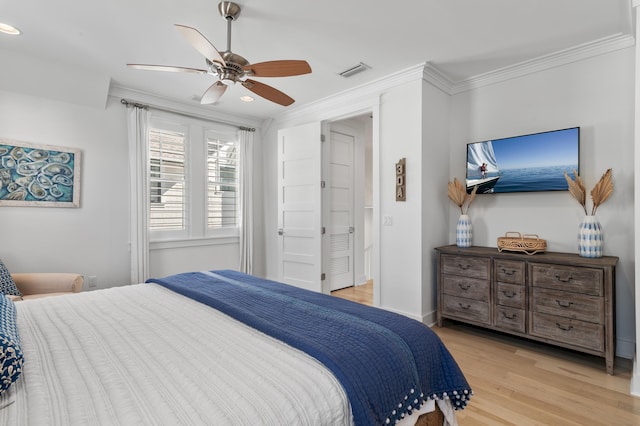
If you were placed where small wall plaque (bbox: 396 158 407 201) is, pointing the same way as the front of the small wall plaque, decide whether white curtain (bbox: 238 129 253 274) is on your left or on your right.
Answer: on your right

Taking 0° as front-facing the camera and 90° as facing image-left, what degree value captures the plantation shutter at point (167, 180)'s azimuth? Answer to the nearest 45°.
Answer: approximately 315°

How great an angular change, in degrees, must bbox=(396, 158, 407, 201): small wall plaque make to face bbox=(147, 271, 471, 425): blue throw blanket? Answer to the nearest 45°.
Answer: approximately 45° to its left

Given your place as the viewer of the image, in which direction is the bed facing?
facing away from the viewer and to the right of the viewer

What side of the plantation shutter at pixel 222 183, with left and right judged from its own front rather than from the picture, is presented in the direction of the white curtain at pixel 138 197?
right

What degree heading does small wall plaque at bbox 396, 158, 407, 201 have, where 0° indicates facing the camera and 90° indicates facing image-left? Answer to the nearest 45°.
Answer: approximately 45°

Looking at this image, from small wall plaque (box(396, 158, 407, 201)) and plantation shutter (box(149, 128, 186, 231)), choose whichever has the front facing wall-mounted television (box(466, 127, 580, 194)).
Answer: the plantation shutter

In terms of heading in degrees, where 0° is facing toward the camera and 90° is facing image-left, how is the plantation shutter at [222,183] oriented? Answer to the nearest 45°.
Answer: approximately 315°

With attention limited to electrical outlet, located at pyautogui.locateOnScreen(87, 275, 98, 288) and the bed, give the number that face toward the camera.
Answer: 1

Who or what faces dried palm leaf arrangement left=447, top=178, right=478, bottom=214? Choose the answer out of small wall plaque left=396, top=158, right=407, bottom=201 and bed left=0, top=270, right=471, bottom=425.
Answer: the bed

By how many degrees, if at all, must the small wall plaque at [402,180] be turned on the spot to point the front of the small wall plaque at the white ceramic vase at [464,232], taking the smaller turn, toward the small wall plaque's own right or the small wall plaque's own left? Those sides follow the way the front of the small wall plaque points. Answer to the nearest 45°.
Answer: approximately 135° to the small wall plaque's own left

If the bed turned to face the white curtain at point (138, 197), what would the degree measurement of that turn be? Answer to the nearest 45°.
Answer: approximately 45° to its left
